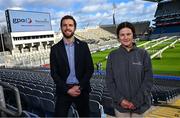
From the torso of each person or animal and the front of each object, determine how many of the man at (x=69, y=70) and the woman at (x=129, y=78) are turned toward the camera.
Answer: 2

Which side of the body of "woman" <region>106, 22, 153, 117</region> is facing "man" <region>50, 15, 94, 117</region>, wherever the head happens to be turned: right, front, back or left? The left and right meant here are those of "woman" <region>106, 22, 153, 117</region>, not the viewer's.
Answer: right

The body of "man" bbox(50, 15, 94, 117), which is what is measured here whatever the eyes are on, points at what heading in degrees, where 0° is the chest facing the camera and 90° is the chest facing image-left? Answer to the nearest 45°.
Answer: approximately 0°

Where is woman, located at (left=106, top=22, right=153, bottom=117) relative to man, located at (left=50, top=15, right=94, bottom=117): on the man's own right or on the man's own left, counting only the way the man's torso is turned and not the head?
on the man's own left
